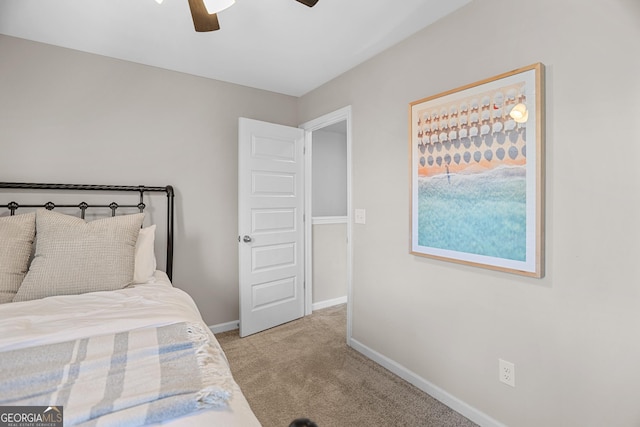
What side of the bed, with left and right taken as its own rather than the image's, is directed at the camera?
front

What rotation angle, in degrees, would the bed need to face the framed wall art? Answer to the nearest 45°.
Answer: approximately 90° to its left

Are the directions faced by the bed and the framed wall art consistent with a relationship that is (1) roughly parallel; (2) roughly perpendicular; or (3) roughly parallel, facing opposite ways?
roughly perpendicular

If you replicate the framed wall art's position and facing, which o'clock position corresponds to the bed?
The bed is roughly at 12 o'clock from the framed wall art.

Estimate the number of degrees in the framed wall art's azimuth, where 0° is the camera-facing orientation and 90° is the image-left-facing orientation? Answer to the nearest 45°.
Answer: approximately 45°

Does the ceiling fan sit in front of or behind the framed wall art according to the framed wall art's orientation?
in front

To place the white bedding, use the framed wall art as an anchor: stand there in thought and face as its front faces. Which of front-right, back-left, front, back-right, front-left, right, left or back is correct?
front
